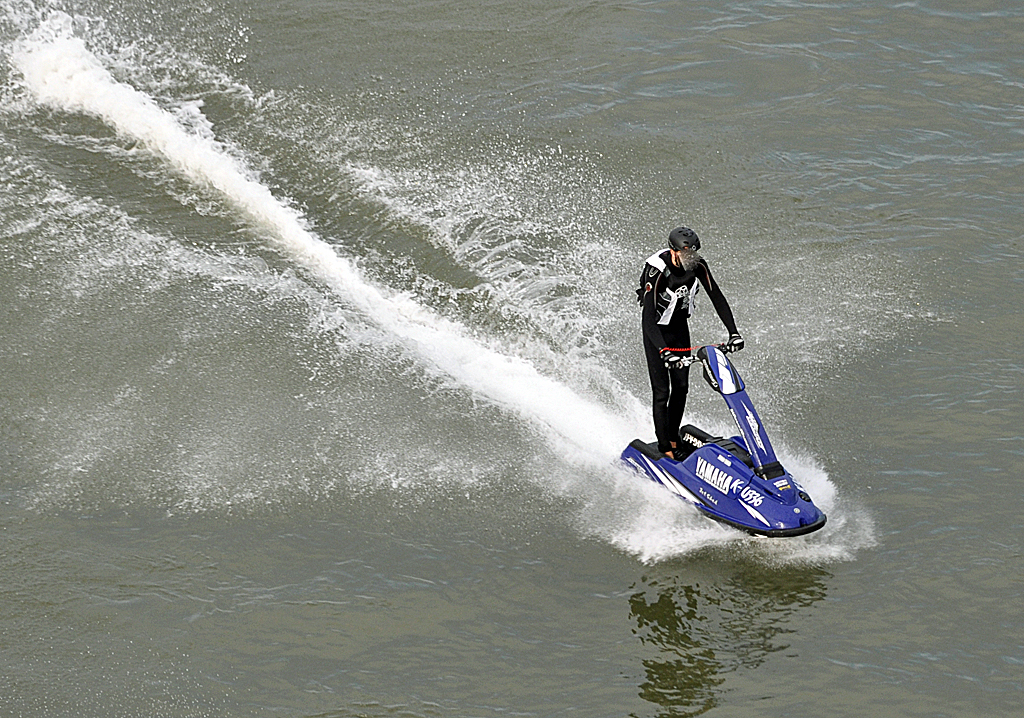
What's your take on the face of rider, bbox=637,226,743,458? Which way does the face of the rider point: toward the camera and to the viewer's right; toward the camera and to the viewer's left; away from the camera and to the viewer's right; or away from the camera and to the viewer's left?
toward the camera and to the viewer's right

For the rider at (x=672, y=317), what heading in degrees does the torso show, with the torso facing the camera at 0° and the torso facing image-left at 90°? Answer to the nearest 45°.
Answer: approximately 315°

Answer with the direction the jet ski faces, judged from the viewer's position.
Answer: facing the viewer and to the right of the viewer
